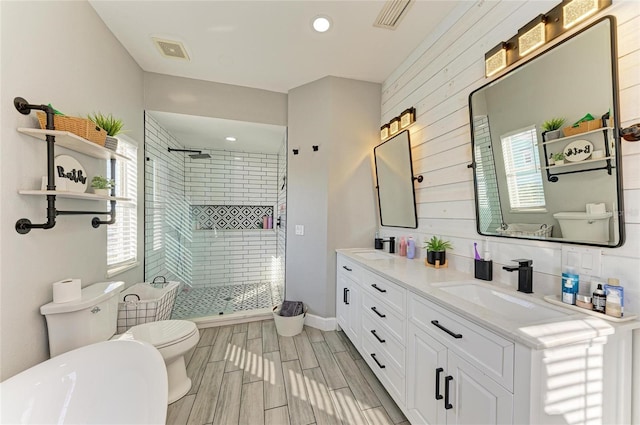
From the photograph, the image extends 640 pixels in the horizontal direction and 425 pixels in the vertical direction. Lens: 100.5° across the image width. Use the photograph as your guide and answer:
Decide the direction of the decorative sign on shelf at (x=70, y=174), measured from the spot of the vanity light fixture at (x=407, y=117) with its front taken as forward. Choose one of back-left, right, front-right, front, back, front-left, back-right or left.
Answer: front

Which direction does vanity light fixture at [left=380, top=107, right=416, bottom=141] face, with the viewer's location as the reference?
facing the viewer and to the left of the viewer

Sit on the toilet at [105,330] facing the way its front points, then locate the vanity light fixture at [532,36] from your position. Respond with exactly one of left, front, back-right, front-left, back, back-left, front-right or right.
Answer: front

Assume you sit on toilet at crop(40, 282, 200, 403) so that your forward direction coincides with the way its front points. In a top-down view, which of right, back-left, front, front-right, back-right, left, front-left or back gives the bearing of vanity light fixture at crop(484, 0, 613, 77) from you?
front

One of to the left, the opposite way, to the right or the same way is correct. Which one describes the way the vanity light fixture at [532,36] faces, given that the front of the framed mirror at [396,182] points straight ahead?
the same way

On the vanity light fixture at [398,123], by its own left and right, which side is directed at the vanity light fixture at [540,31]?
left

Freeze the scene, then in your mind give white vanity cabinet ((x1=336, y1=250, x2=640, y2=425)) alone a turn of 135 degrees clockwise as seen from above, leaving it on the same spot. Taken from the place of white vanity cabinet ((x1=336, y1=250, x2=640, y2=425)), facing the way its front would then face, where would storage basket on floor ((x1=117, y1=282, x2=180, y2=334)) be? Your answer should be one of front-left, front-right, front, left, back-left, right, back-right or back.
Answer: left

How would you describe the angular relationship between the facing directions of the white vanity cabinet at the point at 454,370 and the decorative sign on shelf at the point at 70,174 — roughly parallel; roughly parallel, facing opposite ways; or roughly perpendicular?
roughly parallel, facing opposite ways

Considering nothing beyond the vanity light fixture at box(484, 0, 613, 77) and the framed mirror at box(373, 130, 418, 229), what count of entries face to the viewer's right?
0

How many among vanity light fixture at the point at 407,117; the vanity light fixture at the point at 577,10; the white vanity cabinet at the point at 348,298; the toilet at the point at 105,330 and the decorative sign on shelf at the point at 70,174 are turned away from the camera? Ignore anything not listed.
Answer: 0

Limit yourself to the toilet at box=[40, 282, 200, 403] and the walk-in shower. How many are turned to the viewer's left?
0

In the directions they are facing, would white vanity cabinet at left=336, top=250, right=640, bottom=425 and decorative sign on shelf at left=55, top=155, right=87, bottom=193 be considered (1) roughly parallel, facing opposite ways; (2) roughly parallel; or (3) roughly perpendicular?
roughly parallel, facing opposite ways

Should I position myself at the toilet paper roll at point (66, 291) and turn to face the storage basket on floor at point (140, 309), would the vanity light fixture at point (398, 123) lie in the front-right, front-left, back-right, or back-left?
front-right

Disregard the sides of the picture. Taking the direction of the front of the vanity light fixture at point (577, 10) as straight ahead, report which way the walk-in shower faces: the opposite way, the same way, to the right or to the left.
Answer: to the left
